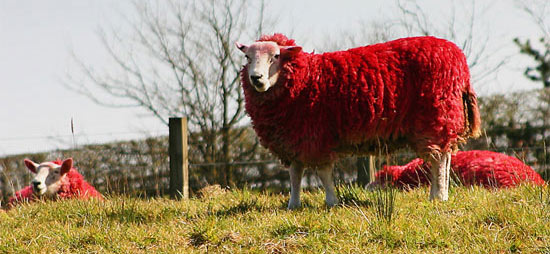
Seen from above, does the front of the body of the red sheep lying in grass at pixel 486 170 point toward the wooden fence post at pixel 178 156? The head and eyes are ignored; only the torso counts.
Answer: yes

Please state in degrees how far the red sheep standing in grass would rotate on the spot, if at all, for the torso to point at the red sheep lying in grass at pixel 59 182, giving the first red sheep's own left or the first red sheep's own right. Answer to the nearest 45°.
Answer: approximately 45° to the first red sheep's own right

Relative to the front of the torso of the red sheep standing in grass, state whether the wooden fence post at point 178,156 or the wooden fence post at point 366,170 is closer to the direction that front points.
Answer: the wooden fence post at point 178,156

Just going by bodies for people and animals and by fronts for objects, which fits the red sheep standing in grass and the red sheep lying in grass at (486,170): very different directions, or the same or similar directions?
same or similar directions

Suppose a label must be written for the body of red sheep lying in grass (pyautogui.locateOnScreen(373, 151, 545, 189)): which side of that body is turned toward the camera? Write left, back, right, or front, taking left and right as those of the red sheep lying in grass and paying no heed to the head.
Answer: left

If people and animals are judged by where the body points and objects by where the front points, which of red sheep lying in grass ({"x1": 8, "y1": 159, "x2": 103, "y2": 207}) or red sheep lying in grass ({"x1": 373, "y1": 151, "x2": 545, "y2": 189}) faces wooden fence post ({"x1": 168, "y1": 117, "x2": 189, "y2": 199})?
red sheep lying in grass ({"x1": 373, "y1": 151, "x2": 545, "y2": 189})

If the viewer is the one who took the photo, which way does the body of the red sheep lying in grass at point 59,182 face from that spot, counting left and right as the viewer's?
facing the viewer and to the left of the viewer

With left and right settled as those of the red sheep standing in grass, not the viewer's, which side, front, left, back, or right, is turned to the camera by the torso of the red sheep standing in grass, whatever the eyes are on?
left

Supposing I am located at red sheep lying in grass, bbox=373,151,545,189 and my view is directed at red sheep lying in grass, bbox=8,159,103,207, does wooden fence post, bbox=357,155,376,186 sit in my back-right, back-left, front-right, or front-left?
front-right
